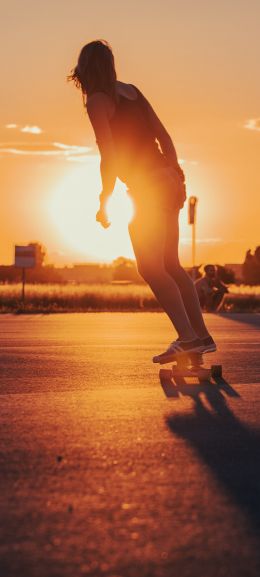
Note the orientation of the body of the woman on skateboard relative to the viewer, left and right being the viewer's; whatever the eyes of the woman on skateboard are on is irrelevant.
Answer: facing away from the viewer and to the left of the viewer

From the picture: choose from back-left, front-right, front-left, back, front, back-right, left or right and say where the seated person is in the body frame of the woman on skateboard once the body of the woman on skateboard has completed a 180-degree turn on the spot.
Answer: back-left

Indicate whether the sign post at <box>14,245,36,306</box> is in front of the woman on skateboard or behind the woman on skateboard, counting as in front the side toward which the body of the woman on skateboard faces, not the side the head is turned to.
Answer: in front
